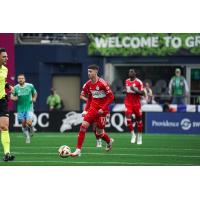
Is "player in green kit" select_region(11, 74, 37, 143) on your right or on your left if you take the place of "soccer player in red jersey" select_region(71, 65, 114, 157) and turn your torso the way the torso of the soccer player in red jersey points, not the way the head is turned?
on your right

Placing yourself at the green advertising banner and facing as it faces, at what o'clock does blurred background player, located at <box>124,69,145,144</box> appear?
The blurred background player is roughly at 12 o'clock from the green advertising banner.

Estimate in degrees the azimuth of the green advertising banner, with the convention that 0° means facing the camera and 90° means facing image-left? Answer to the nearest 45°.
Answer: approximately 0°

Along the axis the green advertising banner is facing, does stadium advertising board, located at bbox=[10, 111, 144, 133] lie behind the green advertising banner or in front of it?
in front

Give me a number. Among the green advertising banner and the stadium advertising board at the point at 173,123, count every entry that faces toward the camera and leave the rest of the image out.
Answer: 2

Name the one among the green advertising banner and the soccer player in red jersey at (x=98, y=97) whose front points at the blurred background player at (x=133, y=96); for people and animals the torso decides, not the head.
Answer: the green advertising banner

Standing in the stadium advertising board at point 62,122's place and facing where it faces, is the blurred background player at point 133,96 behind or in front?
in front

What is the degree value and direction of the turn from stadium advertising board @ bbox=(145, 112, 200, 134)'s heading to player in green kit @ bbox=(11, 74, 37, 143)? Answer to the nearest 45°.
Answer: approximately 45° to its right
